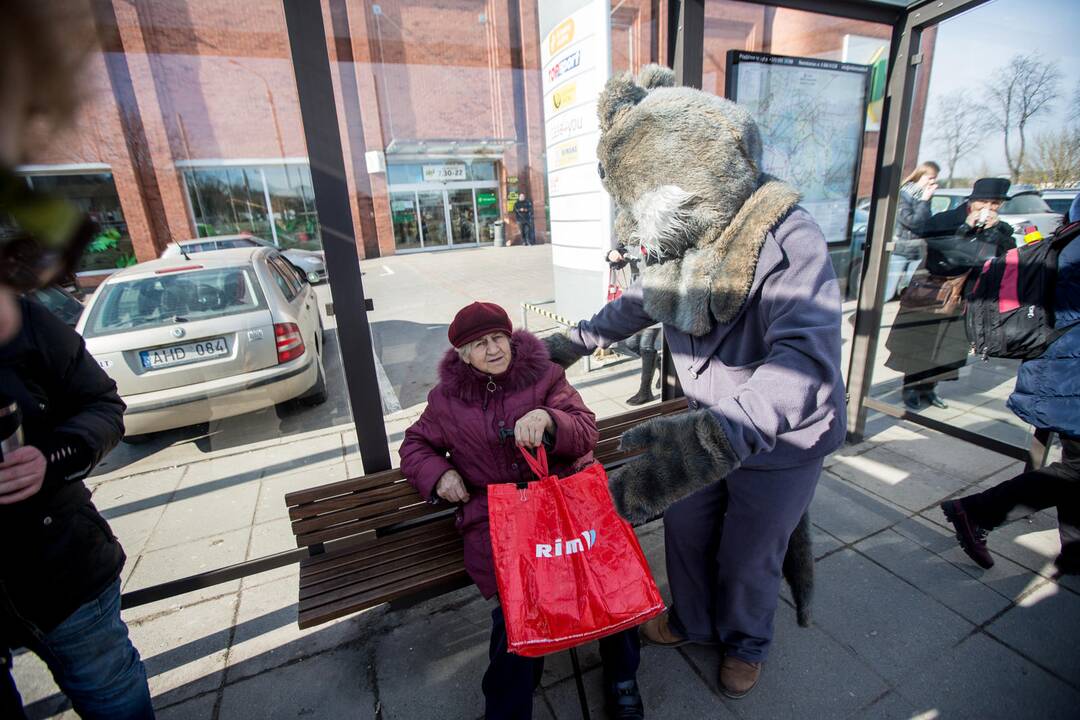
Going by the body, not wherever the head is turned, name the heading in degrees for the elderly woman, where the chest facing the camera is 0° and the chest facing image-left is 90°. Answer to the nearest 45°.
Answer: approximately 0°

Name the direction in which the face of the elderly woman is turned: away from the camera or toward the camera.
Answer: toward the camera

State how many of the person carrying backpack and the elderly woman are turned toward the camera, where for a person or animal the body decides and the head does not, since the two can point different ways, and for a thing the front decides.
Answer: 1

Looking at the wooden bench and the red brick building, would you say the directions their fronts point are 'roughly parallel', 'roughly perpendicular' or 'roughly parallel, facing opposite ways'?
roughly parallel

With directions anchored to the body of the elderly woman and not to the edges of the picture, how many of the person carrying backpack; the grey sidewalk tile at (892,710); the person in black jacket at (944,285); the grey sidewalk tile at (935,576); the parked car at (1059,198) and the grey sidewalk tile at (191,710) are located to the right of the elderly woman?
1

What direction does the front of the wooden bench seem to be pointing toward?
toward the camera

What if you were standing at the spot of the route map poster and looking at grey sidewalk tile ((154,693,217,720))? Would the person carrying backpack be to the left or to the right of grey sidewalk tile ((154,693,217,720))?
left

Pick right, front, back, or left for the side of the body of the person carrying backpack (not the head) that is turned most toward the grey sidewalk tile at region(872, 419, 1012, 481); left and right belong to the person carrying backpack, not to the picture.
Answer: left

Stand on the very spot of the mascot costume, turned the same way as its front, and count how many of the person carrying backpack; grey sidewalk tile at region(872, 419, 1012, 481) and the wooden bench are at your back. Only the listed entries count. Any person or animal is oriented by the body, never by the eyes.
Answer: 2

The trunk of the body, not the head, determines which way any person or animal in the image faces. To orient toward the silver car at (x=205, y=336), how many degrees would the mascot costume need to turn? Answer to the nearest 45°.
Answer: approximately 45° to its right

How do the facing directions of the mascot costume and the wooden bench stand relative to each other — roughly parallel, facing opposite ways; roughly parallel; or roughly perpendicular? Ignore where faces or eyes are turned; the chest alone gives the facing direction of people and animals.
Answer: roughly perpendicular

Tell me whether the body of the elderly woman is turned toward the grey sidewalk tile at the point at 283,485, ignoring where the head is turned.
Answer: no

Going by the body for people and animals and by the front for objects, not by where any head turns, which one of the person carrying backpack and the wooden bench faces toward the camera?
the wooden bench

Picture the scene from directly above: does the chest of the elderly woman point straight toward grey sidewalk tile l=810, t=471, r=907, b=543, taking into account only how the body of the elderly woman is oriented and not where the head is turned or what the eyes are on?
no

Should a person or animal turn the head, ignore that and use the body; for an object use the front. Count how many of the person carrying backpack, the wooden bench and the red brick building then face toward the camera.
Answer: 2

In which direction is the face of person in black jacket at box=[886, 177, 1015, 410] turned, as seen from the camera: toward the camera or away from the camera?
toward the camera

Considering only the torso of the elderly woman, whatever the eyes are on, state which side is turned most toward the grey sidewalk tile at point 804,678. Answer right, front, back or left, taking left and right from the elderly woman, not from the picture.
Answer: left

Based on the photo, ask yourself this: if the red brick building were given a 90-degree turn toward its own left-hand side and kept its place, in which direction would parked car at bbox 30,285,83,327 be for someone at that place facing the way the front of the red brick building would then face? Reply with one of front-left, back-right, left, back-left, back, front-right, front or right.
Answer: right

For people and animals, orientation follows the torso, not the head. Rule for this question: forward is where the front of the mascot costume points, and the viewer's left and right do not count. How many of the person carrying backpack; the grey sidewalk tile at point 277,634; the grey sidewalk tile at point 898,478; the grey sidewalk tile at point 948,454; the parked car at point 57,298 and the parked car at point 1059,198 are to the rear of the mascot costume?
4
